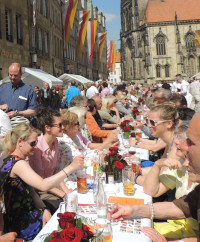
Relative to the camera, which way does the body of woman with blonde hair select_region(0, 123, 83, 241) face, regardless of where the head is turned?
to the viewer's right

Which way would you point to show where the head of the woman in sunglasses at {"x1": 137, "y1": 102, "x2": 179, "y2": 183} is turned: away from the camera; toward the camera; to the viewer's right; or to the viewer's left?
to the viewer's left

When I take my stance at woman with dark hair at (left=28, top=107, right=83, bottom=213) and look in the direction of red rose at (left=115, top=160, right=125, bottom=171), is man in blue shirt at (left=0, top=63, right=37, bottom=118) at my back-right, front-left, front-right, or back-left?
back-left

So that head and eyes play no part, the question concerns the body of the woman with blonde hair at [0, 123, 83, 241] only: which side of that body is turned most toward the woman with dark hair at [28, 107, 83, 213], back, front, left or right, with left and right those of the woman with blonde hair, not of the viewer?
left

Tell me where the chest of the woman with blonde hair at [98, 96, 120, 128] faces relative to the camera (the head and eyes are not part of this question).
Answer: to the viewer's right

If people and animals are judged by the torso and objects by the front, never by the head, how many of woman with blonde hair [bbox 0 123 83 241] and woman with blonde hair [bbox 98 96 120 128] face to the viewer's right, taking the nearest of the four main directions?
2

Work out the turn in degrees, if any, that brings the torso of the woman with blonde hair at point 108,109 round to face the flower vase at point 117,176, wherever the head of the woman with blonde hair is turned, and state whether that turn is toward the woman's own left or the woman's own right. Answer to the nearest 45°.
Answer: approximately 90° to the woman's own right

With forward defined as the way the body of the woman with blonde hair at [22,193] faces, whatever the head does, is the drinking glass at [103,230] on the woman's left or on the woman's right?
on the woman's right

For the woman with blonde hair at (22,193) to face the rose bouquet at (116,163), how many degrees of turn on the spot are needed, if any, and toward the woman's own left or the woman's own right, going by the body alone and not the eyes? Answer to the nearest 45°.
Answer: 0° — they already face it

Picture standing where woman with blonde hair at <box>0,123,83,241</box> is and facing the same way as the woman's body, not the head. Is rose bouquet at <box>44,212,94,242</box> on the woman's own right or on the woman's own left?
on the woman's own right

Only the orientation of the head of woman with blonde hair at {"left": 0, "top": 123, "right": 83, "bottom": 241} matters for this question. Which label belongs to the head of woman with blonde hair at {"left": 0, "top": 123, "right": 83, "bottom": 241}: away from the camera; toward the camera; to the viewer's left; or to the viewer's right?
to the viewer's right

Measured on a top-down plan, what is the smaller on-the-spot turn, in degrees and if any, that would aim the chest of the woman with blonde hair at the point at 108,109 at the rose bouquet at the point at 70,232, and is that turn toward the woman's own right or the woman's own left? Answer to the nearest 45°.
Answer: approximately 90° to the woman's own right

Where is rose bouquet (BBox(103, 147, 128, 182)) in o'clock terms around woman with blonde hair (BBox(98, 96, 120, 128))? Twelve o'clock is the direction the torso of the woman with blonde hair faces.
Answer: The rose bouquet is roughly at 3 o'clock from the woman with blonde hair.

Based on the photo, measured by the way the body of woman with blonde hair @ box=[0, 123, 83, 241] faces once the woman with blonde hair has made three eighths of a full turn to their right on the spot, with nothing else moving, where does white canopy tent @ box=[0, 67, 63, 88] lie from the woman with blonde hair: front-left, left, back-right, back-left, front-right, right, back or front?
back-right
